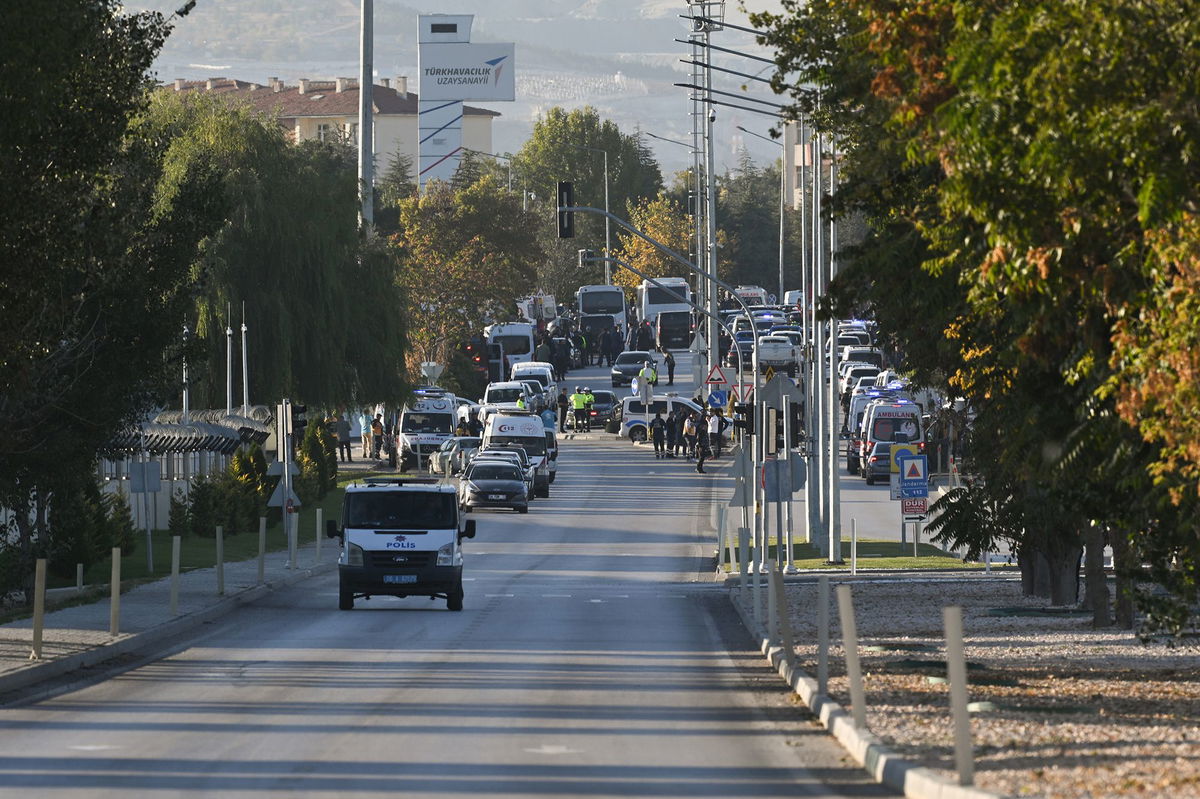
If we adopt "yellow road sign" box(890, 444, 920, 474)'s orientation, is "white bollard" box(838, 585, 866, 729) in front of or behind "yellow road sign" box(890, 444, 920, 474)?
in front

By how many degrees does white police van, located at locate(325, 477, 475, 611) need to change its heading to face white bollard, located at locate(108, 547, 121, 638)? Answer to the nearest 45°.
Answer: approximately 45° to its right

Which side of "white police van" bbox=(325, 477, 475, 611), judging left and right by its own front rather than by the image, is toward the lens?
front

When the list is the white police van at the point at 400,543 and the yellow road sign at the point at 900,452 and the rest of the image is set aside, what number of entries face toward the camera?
2

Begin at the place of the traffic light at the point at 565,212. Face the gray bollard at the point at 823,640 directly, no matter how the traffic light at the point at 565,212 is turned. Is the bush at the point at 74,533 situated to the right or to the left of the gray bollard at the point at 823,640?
right

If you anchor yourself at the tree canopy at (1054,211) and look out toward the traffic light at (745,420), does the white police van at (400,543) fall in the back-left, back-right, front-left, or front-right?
front-left

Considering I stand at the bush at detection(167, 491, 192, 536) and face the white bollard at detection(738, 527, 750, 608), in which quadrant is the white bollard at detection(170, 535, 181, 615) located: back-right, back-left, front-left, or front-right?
front-right

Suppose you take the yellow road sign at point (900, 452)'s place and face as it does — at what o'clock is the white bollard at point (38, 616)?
The white bollard is roughly at 1 o'clock from the yellow road sign.

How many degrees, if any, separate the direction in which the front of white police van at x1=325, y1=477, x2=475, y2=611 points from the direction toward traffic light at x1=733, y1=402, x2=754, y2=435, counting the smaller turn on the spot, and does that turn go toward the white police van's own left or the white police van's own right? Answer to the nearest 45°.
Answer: approximately 135° to the white police van's own left

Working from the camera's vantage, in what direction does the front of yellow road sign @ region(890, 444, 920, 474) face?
facing the viewer

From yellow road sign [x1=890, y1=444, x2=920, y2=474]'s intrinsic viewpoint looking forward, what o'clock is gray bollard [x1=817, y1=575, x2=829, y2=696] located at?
The gray bollard is roughly at 12 o'clock from the yellow road sign.

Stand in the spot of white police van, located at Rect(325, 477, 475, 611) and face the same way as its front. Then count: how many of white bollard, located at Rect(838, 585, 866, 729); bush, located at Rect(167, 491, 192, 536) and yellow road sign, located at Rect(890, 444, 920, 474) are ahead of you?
1

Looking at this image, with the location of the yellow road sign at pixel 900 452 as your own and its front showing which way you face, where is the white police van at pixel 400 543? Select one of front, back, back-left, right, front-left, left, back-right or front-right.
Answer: front-right

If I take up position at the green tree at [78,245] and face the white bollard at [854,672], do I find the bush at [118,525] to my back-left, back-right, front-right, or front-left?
back-left
